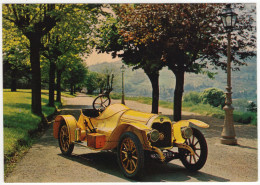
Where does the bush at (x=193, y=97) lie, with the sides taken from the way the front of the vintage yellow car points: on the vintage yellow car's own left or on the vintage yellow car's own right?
on the vintage yellow car's own left

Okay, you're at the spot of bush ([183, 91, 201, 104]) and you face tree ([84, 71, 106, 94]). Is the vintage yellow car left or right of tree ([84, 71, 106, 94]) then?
left

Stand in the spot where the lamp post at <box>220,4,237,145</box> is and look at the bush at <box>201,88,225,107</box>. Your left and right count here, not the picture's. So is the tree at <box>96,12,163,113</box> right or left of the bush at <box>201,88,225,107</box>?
left

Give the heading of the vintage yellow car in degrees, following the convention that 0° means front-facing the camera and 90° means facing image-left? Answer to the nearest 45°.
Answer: approximately 315°

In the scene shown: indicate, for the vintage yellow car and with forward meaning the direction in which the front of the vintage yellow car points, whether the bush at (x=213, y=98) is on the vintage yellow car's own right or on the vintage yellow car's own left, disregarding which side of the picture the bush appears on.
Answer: on the vintage yellow car's own left

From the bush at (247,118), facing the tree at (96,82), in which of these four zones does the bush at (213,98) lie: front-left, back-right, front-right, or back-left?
front-right

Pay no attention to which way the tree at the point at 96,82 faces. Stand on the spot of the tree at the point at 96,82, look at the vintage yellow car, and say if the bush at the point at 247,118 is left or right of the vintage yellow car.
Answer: left

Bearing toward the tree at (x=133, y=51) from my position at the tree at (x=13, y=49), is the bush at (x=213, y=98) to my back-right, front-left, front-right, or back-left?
front-left

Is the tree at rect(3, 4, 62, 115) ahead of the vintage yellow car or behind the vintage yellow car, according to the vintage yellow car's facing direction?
behind

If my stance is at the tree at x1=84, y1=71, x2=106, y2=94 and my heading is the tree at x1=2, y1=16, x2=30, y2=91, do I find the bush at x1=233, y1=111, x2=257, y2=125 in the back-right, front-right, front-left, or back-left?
back-left

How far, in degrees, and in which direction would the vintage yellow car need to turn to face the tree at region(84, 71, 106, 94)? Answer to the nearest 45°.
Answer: approximately 135° to its left

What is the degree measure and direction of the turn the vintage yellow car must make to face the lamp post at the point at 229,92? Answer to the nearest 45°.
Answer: approximately 90° to its left
